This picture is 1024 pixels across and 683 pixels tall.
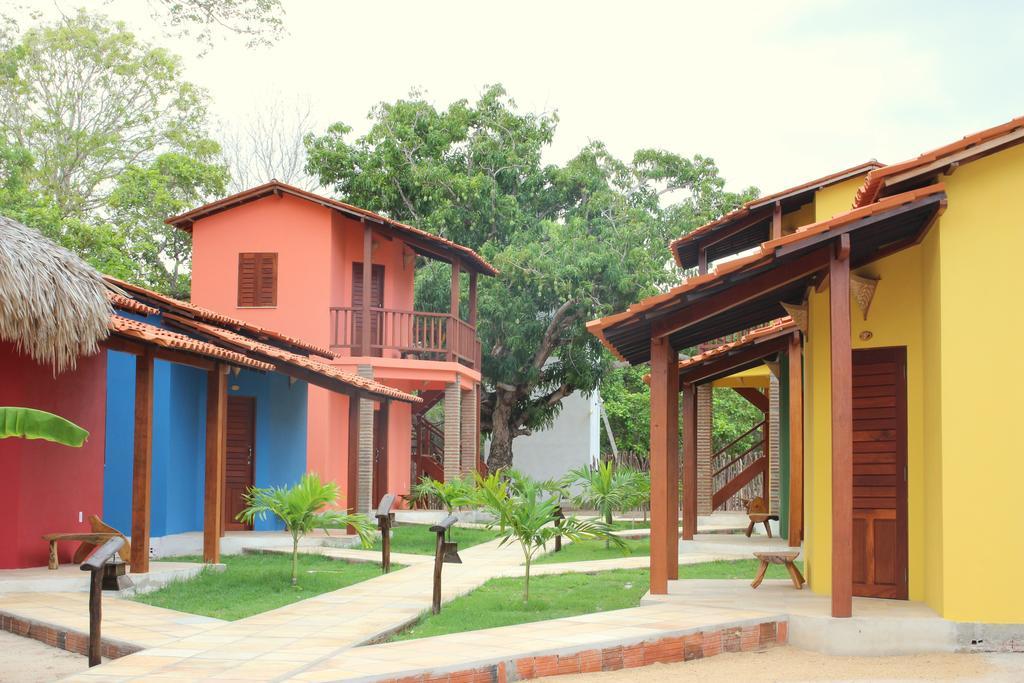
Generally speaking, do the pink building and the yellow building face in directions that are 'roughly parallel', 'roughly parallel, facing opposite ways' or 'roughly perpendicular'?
roughly perpendicular

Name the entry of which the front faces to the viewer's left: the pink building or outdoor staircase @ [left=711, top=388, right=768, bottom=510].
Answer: the outdoor staircase

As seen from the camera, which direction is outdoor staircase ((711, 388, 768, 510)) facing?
to the viewer's left

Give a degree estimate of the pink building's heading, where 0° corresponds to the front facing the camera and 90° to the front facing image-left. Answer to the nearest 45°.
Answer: approximately 315°

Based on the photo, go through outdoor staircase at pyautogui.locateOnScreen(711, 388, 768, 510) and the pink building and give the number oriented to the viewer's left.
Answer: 1

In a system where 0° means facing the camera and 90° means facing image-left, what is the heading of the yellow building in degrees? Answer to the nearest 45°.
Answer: approximately 45°

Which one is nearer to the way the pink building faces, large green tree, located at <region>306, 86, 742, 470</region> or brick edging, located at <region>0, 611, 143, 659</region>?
the brick edging

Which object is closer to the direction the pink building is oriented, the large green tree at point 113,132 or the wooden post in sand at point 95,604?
the wooden post in sand

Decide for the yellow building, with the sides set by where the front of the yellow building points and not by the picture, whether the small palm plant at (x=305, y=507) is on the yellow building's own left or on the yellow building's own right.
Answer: on the yellow building's own right

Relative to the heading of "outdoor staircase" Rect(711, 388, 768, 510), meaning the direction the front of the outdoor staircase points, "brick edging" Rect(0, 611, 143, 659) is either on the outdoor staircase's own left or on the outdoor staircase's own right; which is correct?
on the outdoor staircase's own left

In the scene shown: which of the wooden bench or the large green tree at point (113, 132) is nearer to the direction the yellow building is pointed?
the wooden bench
